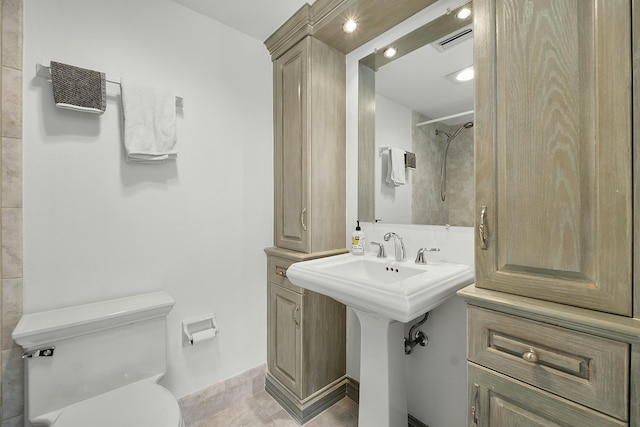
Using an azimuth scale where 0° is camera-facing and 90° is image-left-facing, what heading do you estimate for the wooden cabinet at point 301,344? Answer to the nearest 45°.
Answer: approximately 45°

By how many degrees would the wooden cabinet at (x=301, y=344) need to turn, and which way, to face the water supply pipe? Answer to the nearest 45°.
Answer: approximately 90° to its left

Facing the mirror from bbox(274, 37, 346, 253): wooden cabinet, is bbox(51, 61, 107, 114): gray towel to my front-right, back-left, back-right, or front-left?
back-right

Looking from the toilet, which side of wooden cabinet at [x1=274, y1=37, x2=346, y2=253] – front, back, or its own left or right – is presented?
front

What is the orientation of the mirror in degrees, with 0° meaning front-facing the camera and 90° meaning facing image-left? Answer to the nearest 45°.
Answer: approximately 45°

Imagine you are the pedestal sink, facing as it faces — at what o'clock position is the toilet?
The toilet is roughly at 1 o'clock from the pedestal sink.

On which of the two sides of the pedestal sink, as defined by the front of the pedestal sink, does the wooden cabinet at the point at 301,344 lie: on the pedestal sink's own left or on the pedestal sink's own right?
on the pedestal sink's own right

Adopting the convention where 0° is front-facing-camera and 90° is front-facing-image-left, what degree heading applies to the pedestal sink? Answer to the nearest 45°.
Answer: approximately 45°
